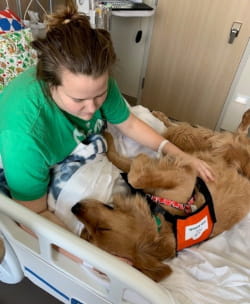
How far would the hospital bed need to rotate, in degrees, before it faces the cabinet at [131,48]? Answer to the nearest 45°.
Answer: approximately 135° to its left

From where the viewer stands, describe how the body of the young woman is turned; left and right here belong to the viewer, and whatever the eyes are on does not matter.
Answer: facing the viewer and to the right of the viewer

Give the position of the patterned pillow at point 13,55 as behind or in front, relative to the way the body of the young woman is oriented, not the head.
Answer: behind

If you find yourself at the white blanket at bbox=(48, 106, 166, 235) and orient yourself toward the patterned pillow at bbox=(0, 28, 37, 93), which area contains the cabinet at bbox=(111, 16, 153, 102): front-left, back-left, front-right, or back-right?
front-right

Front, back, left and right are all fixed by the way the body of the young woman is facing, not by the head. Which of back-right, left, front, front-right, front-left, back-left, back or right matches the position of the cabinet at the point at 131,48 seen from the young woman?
back-left

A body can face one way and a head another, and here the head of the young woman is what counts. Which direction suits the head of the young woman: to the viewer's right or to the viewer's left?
to the viewer's right
